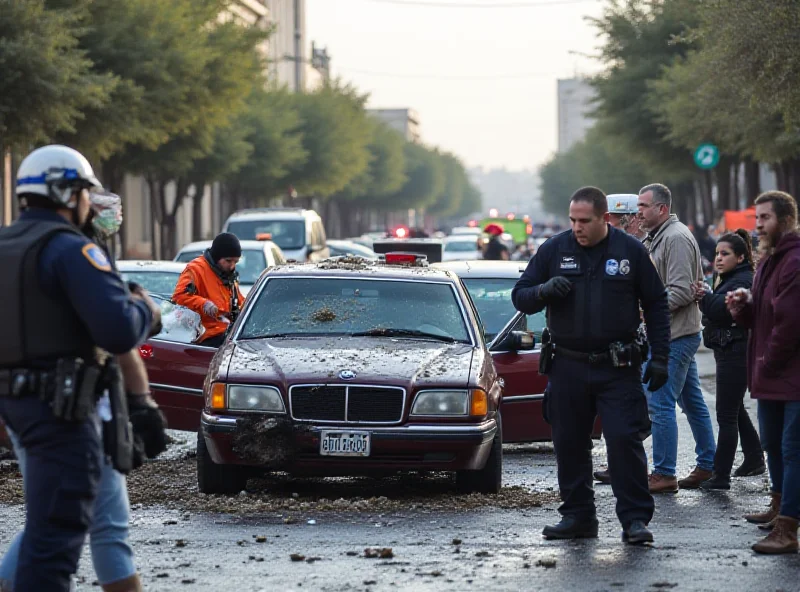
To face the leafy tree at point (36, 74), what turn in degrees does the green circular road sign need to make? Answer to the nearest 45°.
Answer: approximately 45° to its right

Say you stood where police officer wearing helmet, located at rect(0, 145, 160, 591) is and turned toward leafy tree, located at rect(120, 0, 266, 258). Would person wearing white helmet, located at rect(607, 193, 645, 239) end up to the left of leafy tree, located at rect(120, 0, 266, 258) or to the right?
right

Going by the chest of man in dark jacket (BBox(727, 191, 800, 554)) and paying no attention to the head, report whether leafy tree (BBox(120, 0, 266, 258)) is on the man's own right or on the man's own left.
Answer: on the man's own right

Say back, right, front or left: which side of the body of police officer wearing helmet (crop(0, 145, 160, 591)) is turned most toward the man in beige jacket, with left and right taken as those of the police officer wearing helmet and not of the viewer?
front

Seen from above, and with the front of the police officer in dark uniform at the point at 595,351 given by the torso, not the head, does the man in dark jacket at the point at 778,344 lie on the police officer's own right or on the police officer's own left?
on the police officer's own left
